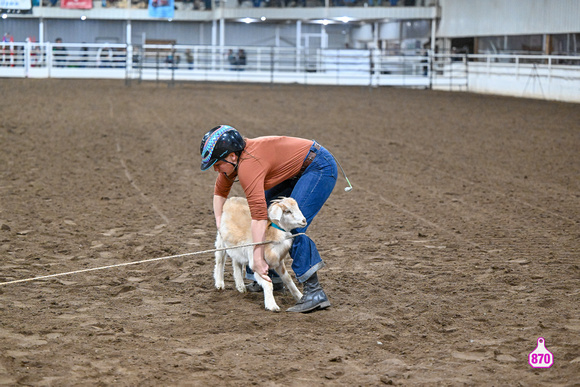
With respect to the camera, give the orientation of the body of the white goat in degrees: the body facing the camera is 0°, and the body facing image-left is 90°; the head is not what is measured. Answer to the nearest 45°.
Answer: approximately 315°

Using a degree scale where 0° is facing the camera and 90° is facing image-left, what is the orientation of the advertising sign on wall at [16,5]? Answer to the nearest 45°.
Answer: approximately 0°

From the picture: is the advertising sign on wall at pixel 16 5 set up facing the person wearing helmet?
yes

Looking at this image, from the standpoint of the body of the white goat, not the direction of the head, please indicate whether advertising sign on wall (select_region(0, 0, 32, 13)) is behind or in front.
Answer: behind

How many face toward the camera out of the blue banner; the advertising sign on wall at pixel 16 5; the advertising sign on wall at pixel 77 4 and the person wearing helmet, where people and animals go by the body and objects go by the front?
3

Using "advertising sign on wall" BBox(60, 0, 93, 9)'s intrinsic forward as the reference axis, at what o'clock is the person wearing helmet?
The person wearing helmet is roughly at 12 o'clock from the advertising sign on wall.

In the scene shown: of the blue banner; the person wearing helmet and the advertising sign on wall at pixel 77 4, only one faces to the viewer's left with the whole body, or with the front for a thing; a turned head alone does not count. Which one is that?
the person wearing helmet

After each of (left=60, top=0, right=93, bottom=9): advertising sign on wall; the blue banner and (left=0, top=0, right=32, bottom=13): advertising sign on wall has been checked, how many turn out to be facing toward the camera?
3

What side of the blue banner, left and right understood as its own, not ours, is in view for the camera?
front

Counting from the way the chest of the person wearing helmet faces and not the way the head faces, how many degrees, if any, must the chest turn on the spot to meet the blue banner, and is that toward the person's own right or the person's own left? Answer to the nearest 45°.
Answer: approximately 90° to the person's own right

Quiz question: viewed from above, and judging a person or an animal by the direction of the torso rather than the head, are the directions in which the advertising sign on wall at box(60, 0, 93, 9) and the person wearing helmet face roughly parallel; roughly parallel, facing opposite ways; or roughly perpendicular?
roughly perpendicular

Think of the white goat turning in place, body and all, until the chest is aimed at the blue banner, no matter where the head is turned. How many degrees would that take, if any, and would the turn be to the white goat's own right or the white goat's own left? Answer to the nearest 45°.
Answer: approximately 135° to the white goat's own left

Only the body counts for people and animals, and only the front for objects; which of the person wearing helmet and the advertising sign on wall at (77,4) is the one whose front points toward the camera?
the advertising sign on wall

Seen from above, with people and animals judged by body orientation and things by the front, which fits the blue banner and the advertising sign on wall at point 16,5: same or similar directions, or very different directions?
same or similar directions

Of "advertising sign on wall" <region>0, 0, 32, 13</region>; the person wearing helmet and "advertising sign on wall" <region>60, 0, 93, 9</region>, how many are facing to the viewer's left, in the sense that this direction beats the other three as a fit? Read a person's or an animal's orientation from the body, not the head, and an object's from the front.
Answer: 1

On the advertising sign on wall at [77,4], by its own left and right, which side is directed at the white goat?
front

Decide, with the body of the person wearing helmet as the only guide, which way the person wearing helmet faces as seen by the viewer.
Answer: to the viewer's left

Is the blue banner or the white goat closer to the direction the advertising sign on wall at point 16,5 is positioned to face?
the white goat

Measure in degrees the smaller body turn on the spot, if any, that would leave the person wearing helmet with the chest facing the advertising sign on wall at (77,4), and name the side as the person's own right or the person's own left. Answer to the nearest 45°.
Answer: approximately 90° to the person's own right

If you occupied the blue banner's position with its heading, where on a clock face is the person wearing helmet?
The person wearing helmet is roughly at 12 o'clock from the blue banner.
